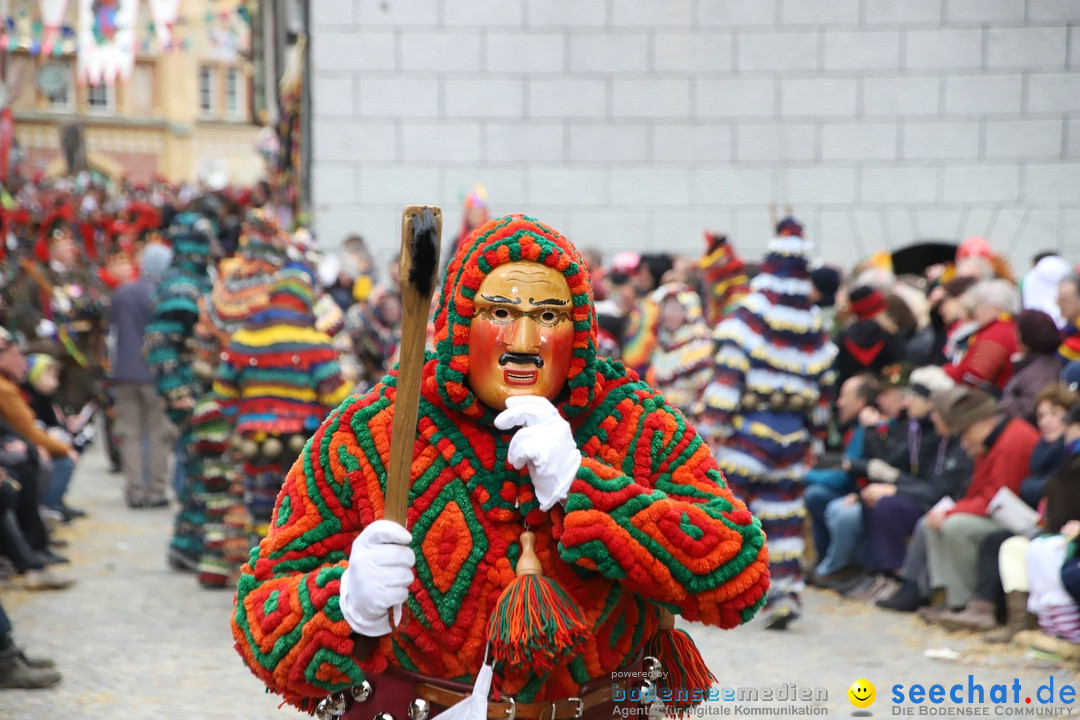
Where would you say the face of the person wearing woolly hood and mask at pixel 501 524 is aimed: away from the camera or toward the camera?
toward the camera

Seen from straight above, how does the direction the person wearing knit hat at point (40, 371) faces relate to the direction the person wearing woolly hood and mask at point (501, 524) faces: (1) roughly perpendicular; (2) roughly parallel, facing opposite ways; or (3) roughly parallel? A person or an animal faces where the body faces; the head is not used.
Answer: roughly perpendicular

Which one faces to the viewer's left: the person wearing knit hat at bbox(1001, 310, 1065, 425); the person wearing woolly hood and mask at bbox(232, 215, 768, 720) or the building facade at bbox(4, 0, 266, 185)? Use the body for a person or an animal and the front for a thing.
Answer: the person wearing knit hat at bbox(1001, 310, 1065, 425)

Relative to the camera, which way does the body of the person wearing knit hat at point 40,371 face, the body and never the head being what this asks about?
to the viewer's right

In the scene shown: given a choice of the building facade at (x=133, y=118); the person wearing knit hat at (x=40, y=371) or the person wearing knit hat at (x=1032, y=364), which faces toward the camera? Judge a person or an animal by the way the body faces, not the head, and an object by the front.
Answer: the building facade

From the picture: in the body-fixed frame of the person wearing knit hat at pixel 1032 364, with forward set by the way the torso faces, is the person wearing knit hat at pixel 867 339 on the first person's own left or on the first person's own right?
on the first person's own right

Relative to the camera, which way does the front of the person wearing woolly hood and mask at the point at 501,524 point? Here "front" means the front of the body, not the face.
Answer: toward the camera

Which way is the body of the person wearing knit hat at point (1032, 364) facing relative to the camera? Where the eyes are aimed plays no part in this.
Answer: to the viewer's left

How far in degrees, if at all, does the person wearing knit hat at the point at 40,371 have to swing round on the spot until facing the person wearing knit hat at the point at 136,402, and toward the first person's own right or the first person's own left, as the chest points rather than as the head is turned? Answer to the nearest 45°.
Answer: approximately 45° to the first person's own left

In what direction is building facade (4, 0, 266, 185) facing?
toward the camera
